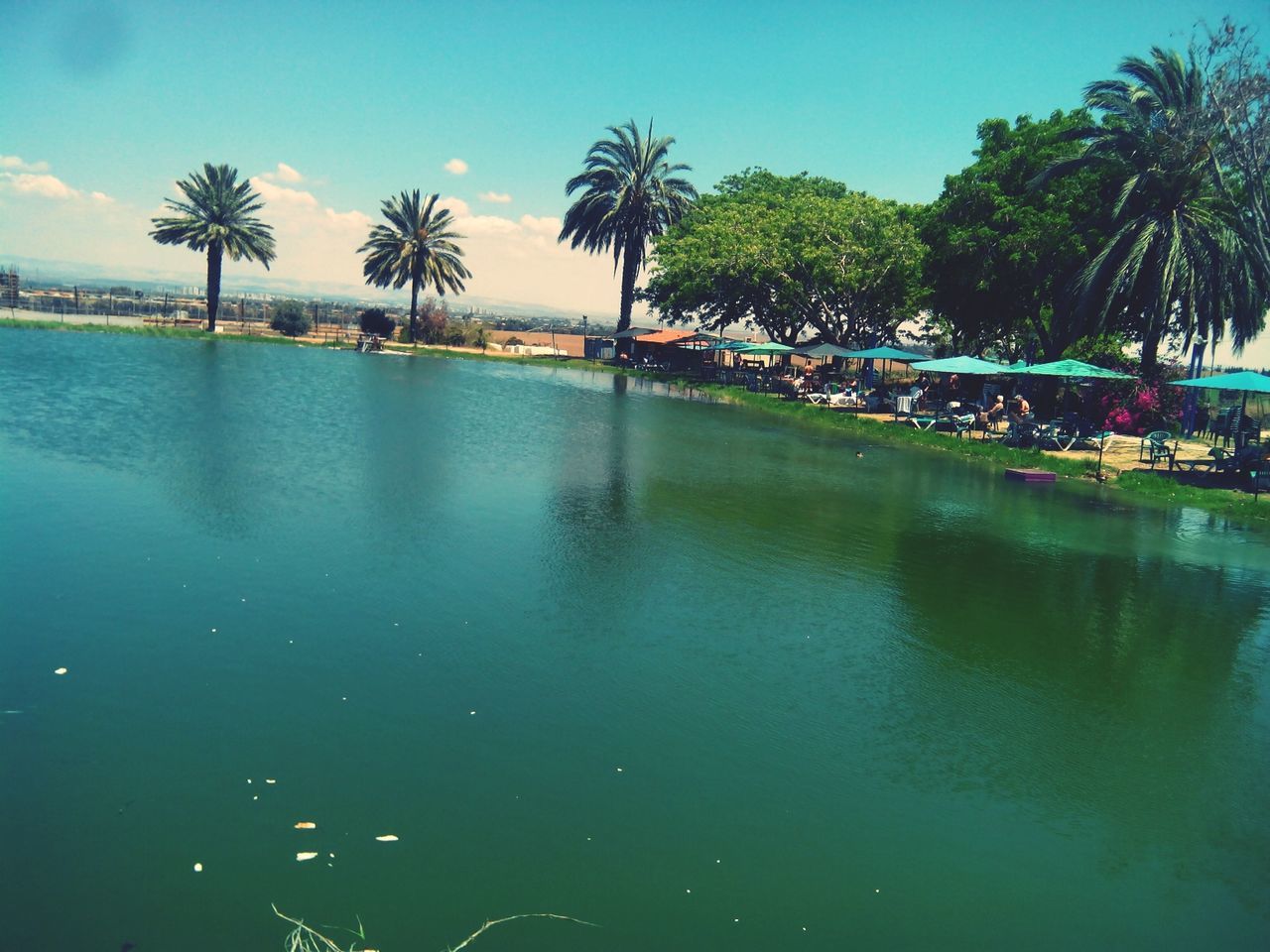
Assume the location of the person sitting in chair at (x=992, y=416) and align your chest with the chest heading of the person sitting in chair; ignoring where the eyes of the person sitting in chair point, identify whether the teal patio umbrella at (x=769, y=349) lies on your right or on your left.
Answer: on your right

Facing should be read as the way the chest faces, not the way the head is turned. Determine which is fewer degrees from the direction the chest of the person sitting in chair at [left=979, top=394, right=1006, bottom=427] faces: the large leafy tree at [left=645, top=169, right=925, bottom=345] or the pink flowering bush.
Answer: the large leafy tree

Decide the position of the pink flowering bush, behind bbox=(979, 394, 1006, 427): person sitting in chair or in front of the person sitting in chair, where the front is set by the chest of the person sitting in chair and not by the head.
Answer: behind

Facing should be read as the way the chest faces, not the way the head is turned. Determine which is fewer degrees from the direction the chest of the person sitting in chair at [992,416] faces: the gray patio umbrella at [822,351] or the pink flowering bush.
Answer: the gray patio umbrella

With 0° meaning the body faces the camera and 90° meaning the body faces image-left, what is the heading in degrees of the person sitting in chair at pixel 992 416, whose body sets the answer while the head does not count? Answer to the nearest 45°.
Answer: approximately 90°

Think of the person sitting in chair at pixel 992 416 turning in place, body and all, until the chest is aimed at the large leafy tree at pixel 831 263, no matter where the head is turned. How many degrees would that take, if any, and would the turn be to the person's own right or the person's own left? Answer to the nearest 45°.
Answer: approximately 45° to the person's own right

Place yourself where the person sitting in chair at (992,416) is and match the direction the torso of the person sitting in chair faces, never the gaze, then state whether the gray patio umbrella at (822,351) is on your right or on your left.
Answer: on your right
